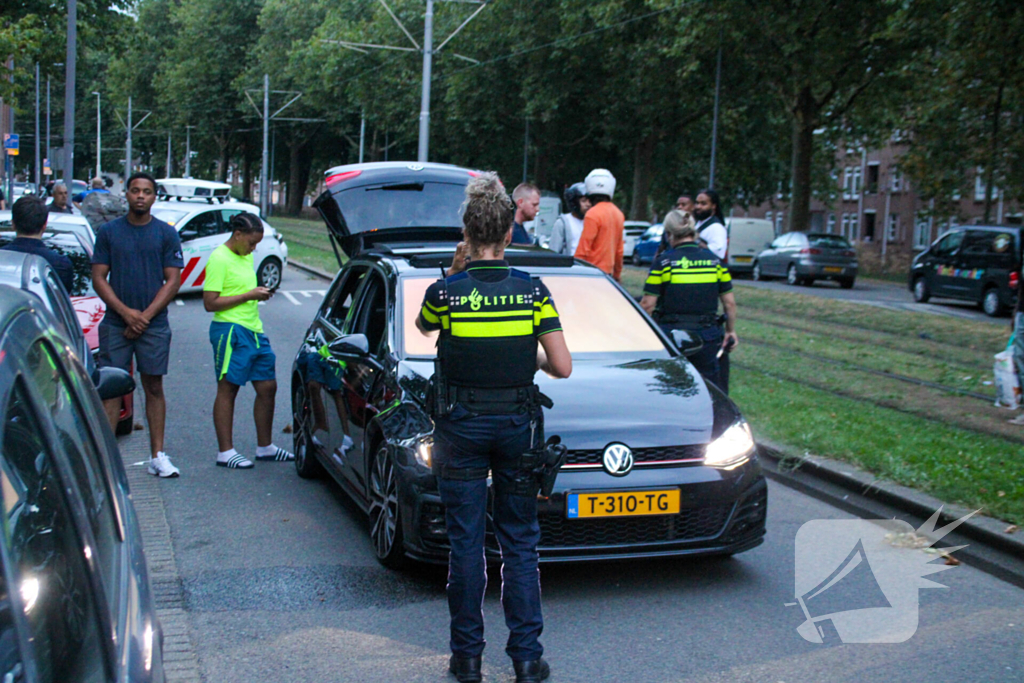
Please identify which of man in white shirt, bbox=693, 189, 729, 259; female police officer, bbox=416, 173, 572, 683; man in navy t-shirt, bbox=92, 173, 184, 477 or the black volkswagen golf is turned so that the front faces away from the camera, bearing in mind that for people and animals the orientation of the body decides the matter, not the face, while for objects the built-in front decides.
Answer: the female police officer

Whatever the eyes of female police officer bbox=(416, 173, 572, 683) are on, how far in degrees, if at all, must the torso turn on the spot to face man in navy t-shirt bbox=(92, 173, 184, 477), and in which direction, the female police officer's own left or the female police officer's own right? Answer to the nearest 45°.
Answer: approximately 45° to the female police officer's own left

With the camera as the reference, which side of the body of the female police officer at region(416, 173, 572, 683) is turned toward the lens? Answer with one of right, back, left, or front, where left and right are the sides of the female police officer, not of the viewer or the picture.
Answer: back

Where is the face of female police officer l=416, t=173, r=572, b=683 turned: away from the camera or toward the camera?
away from the camera

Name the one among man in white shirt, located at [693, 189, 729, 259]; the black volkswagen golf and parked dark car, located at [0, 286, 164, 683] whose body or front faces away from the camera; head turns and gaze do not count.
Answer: the parked dark car

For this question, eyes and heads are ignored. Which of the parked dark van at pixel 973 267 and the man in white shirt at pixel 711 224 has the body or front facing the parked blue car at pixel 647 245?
the parked dark van at pixel 973 267

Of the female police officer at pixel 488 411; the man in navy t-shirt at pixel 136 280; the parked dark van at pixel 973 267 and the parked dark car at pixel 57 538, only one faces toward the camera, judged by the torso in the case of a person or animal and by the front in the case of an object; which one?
the man in navy t-shirt

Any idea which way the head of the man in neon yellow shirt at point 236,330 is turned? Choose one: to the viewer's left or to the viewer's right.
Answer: to the viewer's right

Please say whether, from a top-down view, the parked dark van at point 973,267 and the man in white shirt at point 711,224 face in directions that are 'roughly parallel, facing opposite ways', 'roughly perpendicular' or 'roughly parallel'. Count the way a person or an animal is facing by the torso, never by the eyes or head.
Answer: roughly perpendicular

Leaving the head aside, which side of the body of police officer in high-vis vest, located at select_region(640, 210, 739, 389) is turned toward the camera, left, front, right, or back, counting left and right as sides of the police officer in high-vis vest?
back

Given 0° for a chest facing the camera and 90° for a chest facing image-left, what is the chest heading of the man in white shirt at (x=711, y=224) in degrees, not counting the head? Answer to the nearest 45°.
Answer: approximately 45°
